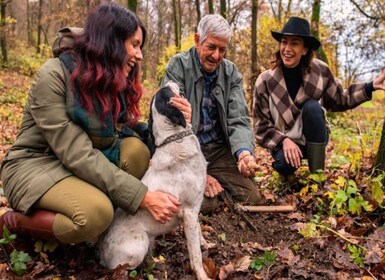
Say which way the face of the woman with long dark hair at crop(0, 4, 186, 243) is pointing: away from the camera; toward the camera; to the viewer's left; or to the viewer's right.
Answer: to the viewer's right

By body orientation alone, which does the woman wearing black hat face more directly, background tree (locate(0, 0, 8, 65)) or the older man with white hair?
the older man with white hair

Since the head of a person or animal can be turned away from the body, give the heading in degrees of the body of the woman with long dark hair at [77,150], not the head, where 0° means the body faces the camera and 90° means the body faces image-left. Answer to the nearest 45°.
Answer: approximately 270°

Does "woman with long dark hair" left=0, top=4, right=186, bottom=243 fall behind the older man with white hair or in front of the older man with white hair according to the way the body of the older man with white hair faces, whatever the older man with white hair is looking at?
in front

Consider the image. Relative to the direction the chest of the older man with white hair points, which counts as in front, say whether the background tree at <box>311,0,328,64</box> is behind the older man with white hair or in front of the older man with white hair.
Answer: behind

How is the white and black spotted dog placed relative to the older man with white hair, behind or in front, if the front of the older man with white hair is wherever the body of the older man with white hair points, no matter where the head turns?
in front

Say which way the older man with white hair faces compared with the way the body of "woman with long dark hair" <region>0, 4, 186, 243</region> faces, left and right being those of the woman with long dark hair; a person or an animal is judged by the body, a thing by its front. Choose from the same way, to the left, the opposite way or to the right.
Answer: to the right

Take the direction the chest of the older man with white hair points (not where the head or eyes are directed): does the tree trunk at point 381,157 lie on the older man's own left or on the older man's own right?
on the older man's own left

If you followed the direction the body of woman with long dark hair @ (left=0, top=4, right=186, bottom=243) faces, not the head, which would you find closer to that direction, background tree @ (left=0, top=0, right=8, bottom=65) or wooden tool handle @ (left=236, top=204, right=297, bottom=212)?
the wooden tool handle

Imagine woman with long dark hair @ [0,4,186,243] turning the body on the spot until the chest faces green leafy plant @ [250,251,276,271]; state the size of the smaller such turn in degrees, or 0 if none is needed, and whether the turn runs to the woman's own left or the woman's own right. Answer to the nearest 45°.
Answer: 0° — they already face it
